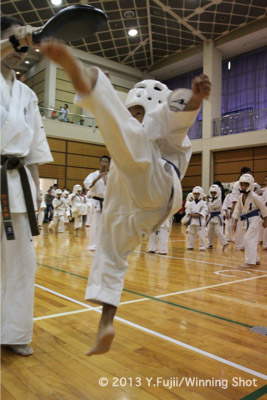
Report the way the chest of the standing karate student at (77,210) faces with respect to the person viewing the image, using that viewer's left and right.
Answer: facing the viewer and to the right of the viewer

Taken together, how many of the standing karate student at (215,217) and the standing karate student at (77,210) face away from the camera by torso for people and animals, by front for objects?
0

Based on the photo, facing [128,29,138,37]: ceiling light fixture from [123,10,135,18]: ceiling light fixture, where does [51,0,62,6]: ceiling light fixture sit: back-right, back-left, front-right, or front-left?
back-left

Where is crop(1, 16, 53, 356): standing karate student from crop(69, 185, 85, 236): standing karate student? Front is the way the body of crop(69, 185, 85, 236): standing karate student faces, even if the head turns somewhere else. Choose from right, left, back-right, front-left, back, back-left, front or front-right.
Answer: front-right
